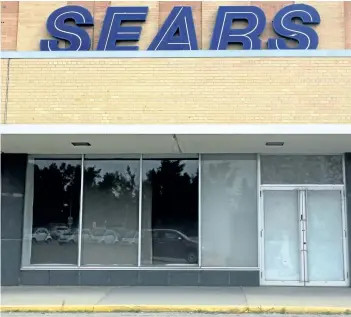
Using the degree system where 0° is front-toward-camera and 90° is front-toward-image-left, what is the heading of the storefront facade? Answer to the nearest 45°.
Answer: approximately 0°
